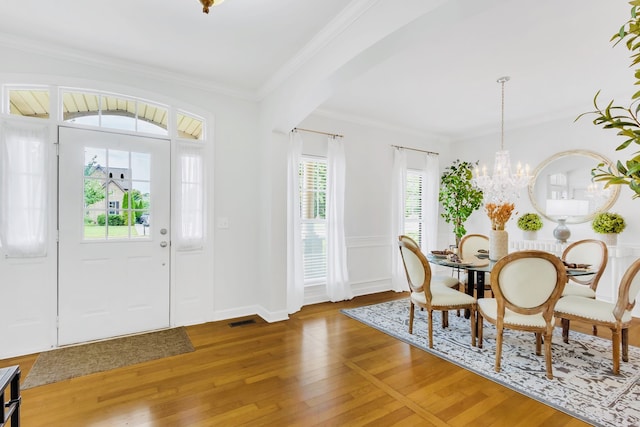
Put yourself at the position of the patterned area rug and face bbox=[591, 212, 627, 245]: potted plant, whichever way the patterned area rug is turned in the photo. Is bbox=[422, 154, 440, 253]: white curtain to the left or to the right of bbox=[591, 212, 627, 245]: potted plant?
left

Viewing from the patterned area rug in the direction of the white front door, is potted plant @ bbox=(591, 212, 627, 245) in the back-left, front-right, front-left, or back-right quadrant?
back-right

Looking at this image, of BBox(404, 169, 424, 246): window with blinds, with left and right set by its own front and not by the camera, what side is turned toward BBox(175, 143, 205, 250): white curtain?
right

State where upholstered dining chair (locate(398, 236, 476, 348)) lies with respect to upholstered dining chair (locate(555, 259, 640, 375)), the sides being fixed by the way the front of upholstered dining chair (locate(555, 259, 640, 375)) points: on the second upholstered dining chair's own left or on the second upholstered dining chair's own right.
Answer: on the second upholstered dining chair's own left

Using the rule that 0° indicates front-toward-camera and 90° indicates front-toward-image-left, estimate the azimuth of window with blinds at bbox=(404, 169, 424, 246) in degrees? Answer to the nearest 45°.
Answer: approximately 315°

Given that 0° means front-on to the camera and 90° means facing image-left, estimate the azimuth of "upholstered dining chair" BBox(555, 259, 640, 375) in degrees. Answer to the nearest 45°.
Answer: approximately 135°

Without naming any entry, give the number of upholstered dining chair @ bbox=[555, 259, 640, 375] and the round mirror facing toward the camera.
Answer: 1

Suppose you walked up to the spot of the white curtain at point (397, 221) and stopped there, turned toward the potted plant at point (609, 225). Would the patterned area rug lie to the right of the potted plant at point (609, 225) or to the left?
right
